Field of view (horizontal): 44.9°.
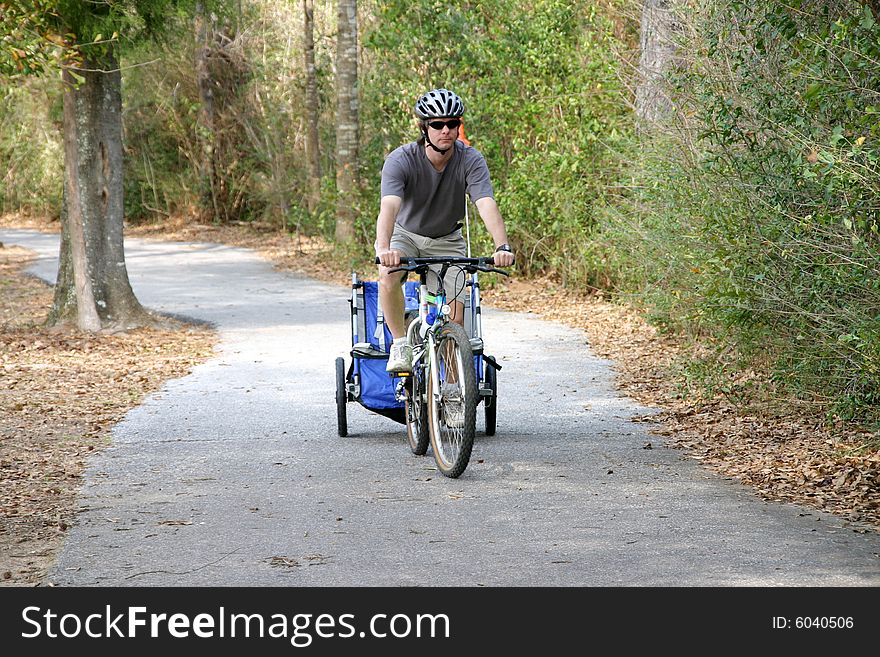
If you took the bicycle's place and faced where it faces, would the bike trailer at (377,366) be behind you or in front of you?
behind

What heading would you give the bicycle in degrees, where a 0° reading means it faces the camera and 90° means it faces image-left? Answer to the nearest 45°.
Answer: approximately 0°

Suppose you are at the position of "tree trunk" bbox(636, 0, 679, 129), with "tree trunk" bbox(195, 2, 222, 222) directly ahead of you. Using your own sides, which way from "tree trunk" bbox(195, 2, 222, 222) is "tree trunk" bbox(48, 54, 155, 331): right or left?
left

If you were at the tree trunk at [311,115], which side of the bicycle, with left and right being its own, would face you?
back

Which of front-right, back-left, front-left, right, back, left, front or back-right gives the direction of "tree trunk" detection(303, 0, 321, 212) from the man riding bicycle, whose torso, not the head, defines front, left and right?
back

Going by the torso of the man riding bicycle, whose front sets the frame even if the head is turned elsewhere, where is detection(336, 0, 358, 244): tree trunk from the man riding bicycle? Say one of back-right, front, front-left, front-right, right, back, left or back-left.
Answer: back

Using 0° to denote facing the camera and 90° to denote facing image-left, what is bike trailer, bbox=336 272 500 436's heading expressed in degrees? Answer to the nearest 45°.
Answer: approximately 0°

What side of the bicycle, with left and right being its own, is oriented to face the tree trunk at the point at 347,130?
back

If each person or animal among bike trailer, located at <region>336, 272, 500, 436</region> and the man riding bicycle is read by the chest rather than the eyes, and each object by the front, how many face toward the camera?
2
